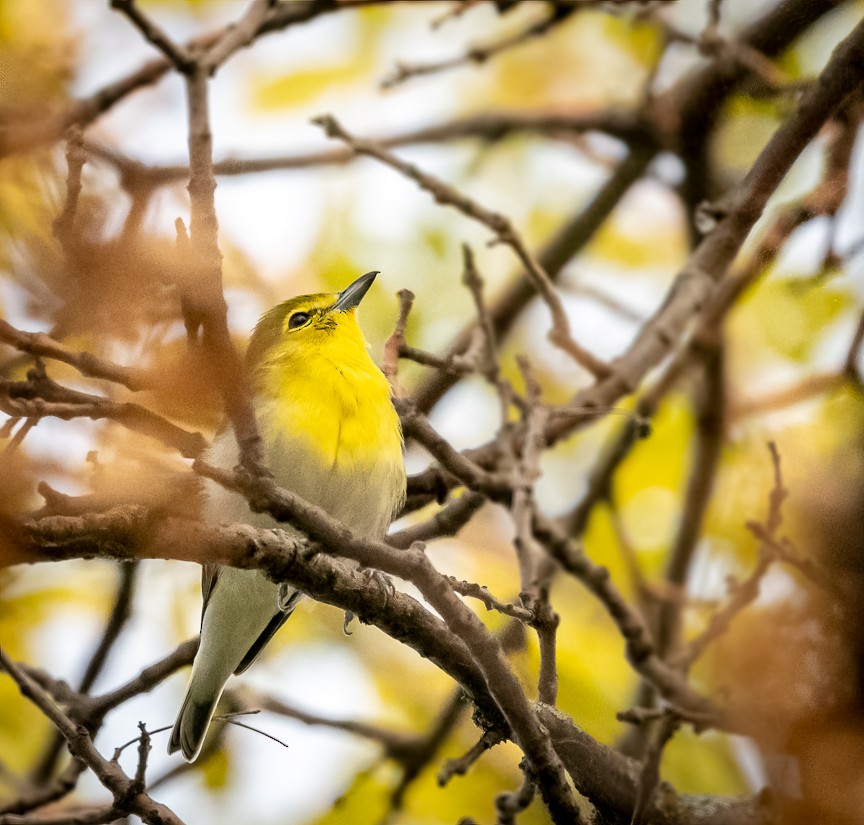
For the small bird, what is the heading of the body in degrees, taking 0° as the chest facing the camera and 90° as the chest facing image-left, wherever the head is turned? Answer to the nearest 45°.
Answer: approximately 315°
